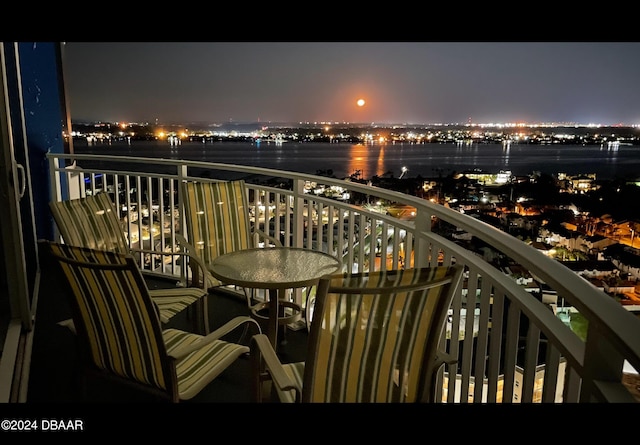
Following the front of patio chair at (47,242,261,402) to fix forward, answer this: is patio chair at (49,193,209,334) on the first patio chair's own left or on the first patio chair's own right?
on the first patio chair's own left

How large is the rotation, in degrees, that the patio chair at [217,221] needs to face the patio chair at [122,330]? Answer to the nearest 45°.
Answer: approximately 45° to its right

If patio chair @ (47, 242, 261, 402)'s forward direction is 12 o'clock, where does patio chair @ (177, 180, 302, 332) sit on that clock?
patio chair @ (177, 180, 302, 332) is roughly at 11 o'clock from patio chair @ (47, 242, 261, 402).

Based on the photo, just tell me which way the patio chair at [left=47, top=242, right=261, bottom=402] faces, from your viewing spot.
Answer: facing away from the viewer and to the right of the viewer

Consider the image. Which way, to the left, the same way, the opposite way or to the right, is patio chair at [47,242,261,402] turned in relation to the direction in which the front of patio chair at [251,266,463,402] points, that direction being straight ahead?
to the right

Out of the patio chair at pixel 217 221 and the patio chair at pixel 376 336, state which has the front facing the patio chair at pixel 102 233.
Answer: the patio chair at pixel 376 336

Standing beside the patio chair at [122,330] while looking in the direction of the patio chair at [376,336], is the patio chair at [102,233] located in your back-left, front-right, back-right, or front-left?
back-left

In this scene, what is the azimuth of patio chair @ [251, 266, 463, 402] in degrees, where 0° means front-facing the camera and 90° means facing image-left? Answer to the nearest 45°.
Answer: approximately 135°
